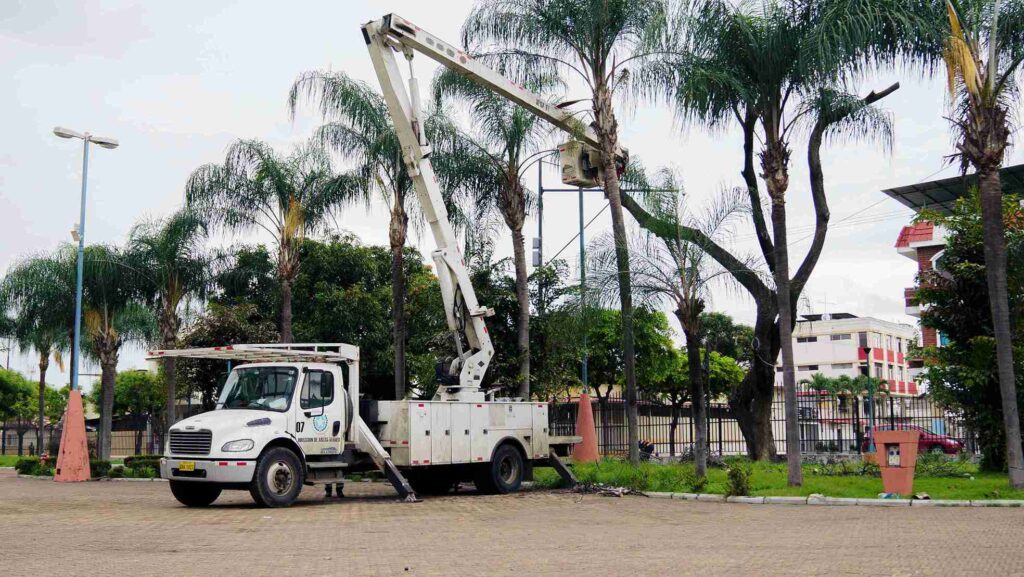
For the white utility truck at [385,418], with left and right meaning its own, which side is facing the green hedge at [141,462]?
right

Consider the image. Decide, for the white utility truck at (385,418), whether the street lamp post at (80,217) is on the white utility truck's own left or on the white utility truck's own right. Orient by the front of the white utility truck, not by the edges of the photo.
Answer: on the white utility truck's own right

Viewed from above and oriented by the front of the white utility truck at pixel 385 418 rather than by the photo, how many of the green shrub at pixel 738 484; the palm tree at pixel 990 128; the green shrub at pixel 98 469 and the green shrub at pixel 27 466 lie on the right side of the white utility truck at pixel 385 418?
2

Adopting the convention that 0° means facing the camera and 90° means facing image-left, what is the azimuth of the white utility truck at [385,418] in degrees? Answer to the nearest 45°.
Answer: approximately 45°

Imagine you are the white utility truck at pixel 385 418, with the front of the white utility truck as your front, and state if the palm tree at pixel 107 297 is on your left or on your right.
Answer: on your right

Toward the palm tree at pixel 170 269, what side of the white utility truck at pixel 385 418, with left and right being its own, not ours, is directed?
right

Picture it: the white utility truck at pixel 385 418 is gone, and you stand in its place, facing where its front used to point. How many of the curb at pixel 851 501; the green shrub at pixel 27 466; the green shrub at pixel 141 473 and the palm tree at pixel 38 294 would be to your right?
3

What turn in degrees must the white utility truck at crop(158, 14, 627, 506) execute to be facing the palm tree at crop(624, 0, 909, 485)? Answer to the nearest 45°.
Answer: approximately 135° to its left
